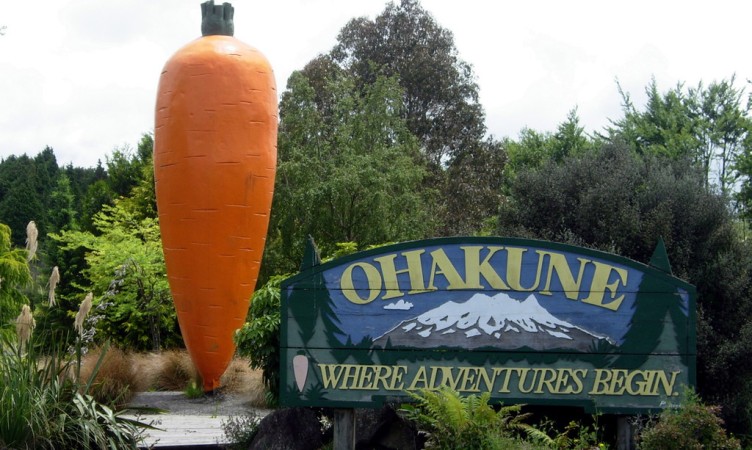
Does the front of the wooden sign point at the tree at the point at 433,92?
no

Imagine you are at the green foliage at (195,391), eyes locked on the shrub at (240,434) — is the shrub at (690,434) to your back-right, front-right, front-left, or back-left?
front-left

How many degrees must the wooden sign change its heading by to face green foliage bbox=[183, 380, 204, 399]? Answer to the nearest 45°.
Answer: approximately 135° to its right

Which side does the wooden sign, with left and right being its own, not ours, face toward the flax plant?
right

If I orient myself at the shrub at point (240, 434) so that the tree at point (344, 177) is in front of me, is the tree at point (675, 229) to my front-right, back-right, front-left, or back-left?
front-right

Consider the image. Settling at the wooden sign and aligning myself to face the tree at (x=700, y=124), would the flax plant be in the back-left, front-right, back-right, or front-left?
back-left

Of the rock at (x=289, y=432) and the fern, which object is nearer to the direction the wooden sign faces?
the fern

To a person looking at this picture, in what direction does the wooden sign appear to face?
facing the viewer

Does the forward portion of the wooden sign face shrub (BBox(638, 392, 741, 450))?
no

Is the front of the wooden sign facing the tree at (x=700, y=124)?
no

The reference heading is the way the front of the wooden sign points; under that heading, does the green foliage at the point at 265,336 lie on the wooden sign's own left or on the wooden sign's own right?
on the wooden sign's own right

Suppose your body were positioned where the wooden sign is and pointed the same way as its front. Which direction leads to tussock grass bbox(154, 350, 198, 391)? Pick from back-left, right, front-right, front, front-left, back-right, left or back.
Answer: back-right

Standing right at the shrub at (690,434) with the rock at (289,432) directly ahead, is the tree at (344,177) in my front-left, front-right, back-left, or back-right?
front-right

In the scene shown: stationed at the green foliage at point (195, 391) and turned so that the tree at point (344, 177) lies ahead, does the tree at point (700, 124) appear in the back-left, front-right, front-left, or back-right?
front-right

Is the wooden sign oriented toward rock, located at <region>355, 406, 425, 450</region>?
no

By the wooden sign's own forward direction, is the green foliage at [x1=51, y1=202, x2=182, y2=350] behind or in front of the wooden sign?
behind

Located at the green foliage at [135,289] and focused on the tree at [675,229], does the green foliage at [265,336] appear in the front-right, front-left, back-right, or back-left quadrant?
front-right

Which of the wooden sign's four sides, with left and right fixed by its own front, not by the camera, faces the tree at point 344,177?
back

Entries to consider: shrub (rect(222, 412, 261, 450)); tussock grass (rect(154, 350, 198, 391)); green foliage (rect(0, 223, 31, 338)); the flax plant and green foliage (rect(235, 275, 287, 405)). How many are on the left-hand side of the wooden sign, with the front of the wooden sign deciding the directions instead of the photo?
0
